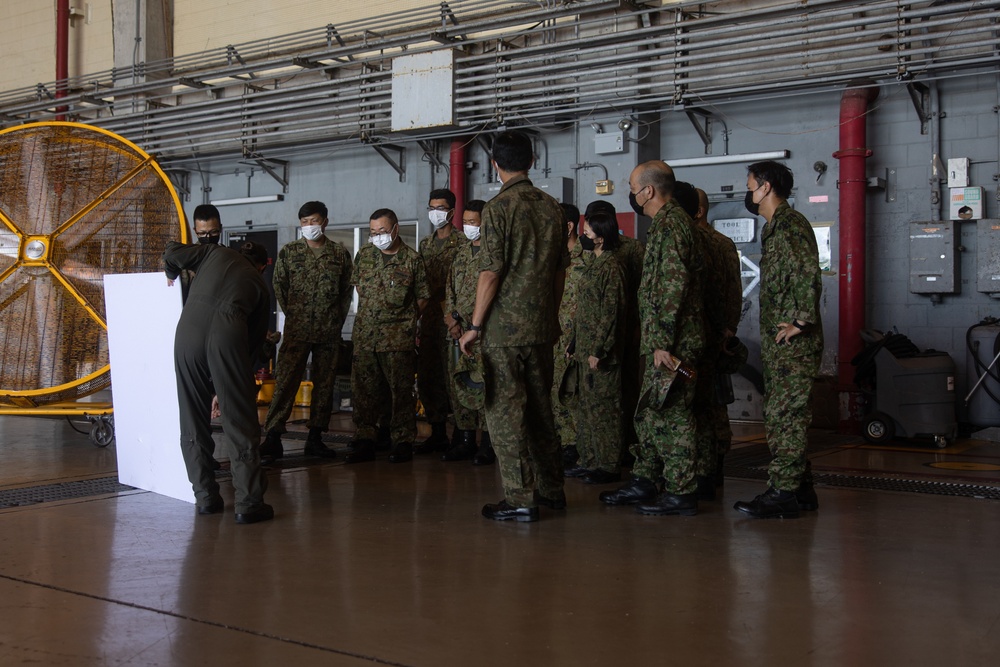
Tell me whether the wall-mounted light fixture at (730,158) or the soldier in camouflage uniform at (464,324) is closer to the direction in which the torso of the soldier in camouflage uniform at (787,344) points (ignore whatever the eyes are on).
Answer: the soldier in camouflage uniform

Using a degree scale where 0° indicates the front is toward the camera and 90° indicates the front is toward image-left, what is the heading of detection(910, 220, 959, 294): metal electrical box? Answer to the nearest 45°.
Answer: approximately 0°

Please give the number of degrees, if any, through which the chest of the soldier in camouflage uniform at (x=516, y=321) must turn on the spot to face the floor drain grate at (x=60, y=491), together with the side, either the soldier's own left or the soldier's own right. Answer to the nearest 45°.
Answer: approximately 45° to the soldier's own left

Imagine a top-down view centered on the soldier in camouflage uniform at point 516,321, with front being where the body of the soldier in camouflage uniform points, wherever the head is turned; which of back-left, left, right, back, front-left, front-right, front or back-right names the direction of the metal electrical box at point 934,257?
right

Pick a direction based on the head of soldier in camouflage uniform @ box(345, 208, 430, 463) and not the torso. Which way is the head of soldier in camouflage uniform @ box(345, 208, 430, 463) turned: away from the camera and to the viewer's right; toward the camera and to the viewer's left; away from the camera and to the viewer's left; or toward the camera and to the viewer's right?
toward the camera and to the viewer's left

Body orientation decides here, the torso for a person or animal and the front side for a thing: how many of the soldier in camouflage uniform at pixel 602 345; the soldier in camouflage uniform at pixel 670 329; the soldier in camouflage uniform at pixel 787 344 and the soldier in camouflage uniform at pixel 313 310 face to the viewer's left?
3

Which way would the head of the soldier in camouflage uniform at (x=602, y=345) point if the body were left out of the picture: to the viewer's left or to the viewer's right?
to the viewer's left

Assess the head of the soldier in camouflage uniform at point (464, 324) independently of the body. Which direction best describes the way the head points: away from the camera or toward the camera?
toward the camera

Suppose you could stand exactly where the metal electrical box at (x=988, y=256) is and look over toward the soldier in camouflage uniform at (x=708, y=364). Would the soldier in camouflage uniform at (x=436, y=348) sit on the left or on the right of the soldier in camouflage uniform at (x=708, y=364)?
right

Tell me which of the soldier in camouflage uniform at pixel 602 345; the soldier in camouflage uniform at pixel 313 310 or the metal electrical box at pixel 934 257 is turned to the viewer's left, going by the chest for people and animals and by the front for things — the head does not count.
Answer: the soldier in camouflage uniform at pixel 602 345

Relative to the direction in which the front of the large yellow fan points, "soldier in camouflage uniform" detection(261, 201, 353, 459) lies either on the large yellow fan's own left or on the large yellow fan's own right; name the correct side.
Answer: on the large yellow fan's own left

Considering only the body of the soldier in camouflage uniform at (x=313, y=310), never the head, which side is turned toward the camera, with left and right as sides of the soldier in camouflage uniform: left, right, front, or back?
front

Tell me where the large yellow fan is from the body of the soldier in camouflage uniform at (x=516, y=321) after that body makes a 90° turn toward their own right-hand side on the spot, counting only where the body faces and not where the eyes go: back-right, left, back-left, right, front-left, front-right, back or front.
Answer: left

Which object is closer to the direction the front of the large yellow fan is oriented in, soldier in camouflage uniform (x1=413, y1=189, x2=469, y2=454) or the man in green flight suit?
the man in green flight suit

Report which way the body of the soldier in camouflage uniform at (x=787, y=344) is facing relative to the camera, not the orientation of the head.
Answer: to the viewer's left

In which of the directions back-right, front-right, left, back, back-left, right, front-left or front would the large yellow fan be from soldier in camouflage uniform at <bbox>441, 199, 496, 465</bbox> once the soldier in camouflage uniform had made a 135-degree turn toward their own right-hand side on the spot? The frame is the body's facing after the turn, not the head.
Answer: left

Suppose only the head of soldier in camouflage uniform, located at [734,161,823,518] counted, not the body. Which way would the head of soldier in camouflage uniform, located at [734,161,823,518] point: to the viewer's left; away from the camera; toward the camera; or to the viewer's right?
to the viewer's left

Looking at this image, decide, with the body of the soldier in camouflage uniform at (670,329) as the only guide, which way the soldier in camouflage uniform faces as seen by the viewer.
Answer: to the viewer's left
